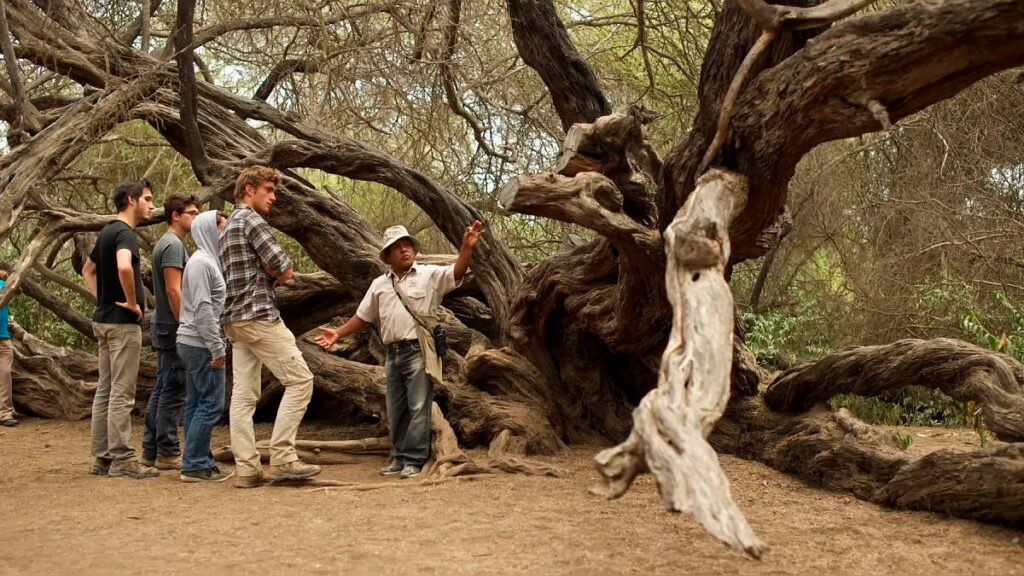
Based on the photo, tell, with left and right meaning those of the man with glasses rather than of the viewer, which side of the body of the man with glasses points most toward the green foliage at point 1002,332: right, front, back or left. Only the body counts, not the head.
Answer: front

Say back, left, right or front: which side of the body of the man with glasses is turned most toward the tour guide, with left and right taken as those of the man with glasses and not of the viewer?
front

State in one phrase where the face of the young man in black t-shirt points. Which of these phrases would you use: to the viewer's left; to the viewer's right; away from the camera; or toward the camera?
to the viewer's right

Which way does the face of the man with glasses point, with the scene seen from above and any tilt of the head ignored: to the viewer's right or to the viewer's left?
to the viewer's right

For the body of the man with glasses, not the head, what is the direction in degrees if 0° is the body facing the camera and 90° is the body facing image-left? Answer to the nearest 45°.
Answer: approximately 270°
